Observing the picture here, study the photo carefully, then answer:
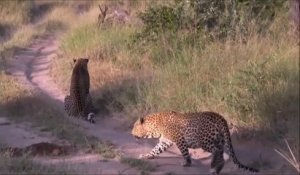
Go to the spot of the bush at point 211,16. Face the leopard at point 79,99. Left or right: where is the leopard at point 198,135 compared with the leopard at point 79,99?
left

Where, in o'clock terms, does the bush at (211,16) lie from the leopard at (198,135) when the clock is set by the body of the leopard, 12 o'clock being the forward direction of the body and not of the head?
The bush is roughly at 3 o'clock from the leopard.

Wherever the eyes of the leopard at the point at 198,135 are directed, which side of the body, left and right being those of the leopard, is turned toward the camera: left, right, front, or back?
left

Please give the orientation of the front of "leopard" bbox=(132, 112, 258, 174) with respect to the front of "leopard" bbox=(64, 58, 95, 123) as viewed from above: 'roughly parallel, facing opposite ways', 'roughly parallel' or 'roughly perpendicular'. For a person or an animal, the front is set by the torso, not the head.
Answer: roughly perpendicular

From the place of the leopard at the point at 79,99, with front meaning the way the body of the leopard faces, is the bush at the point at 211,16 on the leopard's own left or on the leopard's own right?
on the leopard's own right

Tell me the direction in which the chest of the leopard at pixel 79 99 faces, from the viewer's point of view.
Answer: away from the camera

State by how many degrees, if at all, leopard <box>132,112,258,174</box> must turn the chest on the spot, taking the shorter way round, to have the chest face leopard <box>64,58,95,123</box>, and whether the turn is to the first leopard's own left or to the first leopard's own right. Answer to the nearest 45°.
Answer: approximately 45° to the first leopard's own right

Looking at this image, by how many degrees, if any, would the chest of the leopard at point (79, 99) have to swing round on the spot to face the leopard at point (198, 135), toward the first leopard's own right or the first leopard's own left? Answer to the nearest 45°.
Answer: approximately 135° to the first leopard's own right

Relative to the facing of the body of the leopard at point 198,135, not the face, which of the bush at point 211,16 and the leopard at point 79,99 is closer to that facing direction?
the leopard

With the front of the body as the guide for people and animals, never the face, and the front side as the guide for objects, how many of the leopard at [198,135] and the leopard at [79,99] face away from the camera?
1

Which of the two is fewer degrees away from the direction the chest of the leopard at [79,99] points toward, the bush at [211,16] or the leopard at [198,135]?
the bush

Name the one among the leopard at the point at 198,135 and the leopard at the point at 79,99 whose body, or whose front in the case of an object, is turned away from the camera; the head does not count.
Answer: the leopard at the point at 79,99
